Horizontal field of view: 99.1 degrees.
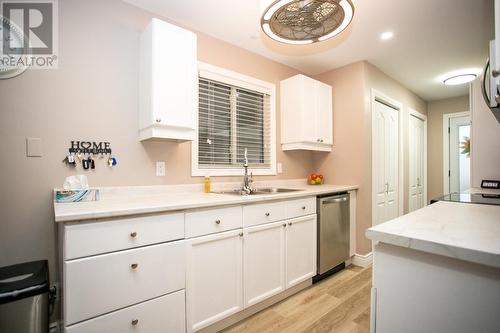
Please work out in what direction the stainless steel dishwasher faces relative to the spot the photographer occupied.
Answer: facing the viewer and to the right of the viewer

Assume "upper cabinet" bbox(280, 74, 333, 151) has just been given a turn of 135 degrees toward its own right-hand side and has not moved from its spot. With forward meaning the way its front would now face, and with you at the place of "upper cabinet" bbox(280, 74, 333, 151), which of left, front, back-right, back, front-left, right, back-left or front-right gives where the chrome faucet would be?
front-left

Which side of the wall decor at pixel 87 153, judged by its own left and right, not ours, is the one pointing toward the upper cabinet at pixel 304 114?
left

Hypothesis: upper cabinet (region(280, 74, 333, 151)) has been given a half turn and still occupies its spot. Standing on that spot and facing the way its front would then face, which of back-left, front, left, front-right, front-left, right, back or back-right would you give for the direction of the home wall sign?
left

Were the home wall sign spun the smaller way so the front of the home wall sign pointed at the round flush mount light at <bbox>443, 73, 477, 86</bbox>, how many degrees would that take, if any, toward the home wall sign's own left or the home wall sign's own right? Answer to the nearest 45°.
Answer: approximately 90° to the home wall sign's own left

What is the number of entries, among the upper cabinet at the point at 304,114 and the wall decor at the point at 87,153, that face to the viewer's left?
0

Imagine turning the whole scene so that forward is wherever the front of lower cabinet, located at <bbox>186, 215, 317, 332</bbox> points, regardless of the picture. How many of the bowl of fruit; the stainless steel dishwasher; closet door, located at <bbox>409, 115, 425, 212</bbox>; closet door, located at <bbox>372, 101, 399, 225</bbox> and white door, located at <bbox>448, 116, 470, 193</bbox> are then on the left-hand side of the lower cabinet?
5

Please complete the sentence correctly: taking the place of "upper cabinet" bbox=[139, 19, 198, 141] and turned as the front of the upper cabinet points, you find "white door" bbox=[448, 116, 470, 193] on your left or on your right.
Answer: on your left

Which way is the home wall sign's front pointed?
toward the camera
